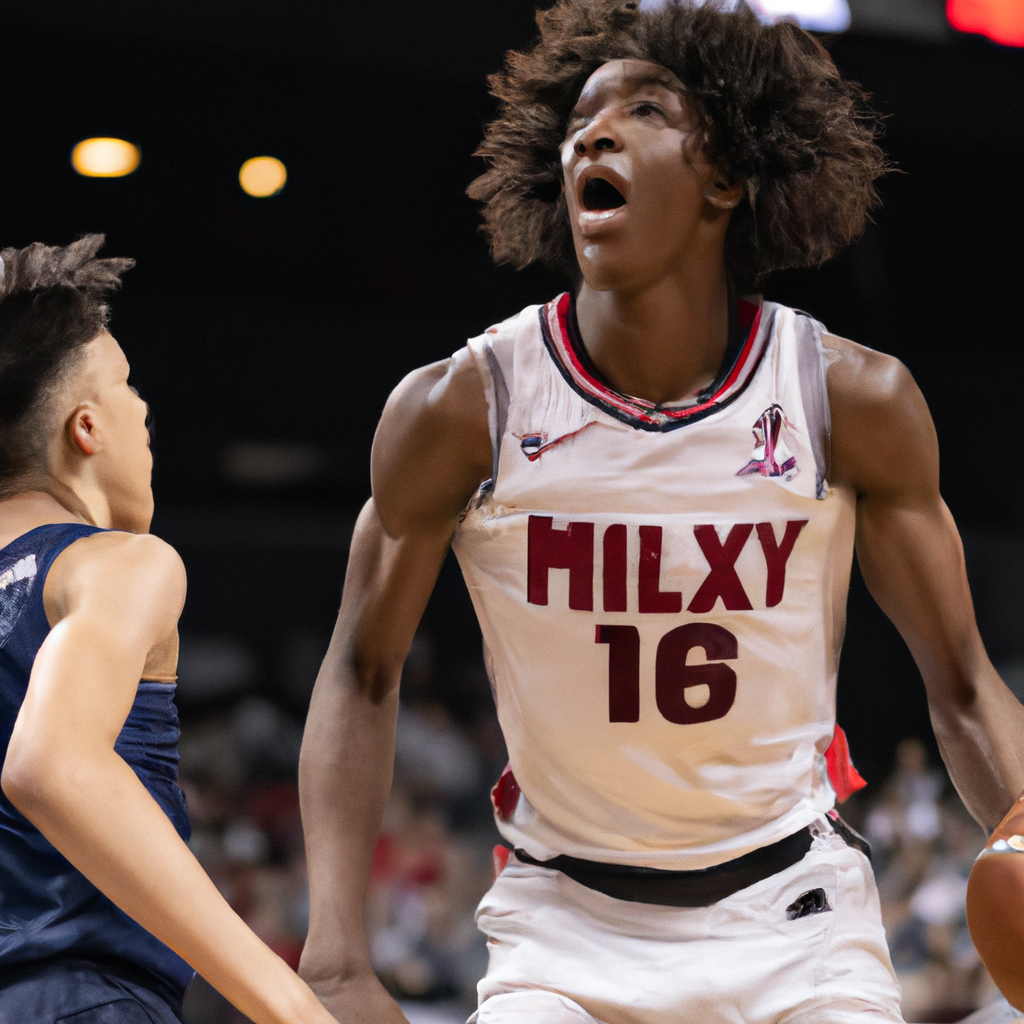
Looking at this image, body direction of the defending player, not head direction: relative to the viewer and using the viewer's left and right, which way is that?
facing away from the viewer and to the right of the viewer

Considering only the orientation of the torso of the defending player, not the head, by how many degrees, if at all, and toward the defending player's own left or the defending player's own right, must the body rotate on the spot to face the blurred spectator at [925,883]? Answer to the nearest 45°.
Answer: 0° — they already face them

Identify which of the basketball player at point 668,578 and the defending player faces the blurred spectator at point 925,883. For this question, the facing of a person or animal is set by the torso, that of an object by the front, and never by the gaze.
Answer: the defending player

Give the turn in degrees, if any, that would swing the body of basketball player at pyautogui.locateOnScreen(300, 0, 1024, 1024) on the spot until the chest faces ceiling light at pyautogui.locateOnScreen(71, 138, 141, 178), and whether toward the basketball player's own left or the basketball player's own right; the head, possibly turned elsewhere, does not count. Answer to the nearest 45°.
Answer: approximately 135° to the basketball player's own right

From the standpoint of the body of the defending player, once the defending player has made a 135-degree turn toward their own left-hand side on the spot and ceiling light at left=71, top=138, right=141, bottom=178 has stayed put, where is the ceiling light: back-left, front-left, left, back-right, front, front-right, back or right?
right

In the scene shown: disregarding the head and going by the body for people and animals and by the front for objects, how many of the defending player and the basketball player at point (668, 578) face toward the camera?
1

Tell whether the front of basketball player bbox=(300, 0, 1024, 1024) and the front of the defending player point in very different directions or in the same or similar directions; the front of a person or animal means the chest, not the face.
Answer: very different directions

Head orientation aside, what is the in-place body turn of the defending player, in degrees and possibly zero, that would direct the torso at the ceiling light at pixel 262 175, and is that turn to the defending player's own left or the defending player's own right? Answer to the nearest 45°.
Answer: approximately 45° to the defending player's own left

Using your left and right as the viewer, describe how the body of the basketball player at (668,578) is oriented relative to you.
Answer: facing the viewer

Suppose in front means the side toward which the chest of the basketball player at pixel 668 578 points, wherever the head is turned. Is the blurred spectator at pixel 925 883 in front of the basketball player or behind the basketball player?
behind
